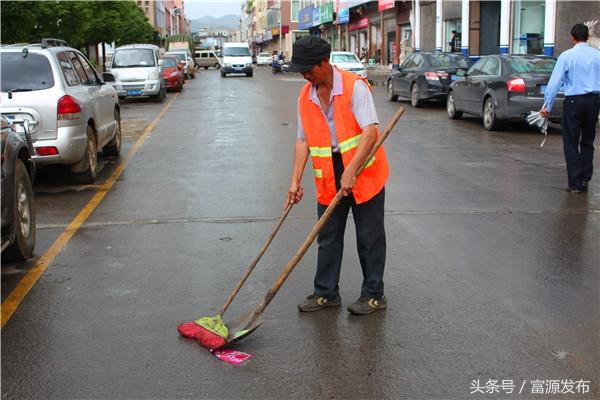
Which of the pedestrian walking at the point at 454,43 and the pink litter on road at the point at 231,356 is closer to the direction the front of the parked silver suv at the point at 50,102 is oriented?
the pedestrian walking

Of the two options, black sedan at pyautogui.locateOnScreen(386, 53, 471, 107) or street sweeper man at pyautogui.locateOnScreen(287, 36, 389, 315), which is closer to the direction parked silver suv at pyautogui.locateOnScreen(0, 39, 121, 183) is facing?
the black sedan

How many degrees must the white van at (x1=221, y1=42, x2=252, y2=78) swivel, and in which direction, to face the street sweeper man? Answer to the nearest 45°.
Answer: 0° — it already faces them

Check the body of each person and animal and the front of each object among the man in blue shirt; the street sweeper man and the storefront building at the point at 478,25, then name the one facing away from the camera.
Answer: the man in blue shirt

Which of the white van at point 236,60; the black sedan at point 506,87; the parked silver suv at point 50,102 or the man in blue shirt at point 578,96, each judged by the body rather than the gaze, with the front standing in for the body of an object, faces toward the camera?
the white van

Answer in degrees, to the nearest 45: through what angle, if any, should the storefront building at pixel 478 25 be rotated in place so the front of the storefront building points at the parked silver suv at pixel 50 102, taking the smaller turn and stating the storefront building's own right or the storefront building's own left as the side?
approximately 45° to the storefront building's own left

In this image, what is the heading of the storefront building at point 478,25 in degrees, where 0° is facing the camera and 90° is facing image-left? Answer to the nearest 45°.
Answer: approximately 45°

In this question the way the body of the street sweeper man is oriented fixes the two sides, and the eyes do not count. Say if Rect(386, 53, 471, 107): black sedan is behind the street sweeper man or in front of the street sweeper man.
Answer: behind

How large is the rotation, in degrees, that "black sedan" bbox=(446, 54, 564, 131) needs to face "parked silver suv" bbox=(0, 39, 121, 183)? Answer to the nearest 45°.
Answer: approximately 90° to its left

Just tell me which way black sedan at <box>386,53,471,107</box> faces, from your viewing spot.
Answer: facing away from the viewer and to the left of the viewer

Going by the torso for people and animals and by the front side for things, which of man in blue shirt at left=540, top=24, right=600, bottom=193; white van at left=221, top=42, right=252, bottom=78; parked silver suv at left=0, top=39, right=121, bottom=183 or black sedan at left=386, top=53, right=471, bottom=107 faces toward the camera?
the white van

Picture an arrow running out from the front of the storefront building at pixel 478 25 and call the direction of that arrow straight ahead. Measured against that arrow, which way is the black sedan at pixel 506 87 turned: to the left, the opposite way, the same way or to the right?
to the right

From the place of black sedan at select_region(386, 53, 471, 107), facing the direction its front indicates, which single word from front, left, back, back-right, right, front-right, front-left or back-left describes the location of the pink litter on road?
back-left

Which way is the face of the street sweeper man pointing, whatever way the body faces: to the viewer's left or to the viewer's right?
to the viewer's left
